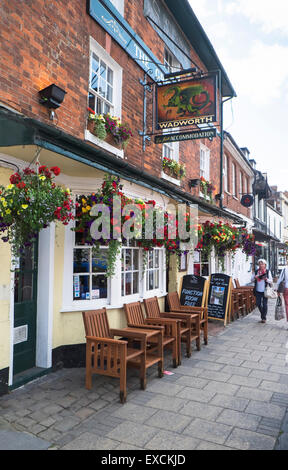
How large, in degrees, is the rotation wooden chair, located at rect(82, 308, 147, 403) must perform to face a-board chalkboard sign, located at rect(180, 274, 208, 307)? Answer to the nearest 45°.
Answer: approximately 90° to its left

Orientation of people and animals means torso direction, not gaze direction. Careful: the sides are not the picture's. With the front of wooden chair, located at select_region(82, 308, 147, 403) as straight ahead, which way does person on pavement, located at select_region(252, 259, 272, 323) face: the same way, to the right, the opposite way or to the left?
to the right

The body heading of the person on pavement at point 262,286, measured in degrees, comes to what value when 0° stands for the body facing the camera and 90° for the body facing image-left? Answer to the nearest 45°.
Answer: approximately 0°

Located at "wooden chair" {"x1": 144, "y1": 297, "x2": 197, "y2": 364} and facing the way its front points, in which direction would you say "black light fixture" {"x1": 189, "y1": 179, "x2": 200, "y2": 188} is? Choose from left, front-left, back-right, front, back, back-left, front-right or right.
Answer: back-left

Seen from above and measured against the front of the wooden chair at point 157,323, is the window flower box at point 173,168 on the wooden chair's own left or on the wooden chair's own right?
on the wooden chair's own left

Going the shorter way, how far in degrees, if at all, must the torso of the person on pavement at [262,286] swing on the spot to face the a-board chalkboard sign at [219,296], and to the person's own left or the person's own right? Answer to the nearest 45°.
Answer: approximately 45° to the person's own right

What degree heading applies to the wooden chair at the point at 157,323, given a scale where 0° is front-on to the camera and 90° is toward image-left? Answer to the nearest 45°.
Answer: approximately 315°

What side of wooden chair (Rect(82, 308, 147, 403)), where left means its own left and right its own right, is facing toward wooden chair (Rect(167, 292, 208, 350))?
left

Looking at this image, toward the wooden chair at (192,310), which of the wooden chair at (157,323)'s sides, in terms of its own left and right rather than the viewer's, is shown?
left
